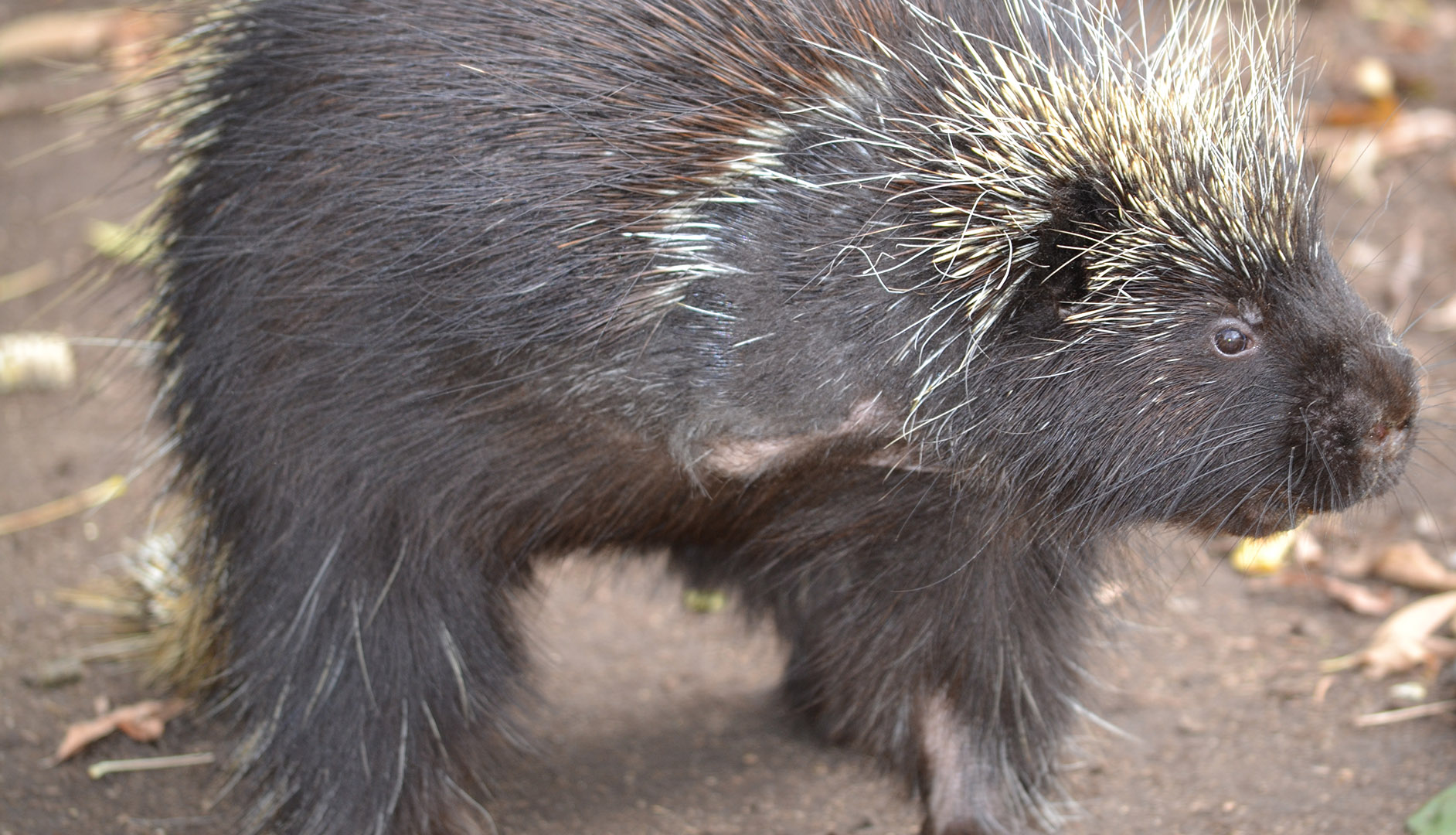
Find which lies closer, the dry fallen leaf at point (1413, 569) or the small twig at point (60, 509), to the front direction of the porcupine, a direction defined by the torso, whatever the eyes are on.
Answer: the dry fallen leaf

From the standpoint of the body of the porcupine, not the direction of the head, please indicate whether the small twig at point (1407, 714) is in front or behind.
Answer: in front

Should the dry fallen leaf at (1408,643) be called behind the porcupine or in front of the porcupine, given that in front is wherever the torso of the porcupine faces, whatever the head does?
in front

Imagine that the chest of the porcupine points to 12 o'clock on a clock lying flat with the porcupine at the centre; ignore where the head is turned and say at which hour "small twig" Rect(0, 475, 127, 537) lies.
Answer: The small twig is roughly at 7 o'clock from the porcupine.

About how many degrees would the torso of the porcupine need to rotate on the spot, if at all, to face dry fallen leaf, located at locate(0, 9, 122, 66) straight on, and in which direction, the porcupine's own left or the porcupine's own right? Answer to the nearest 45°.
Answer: approximately 135° to the porcupine's own left

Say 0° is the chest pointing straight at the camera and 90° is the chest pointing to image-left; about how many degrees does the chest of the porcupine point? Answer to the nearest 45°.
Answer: approximately 270°

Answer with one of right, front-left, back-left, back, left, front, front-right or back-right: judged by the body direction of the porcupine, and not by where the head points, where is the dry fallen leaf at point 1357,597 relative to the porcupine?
front-left

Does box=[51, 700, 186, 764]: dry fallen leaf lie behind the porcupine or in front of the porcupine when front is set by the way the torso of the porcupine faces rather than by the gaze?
behind
